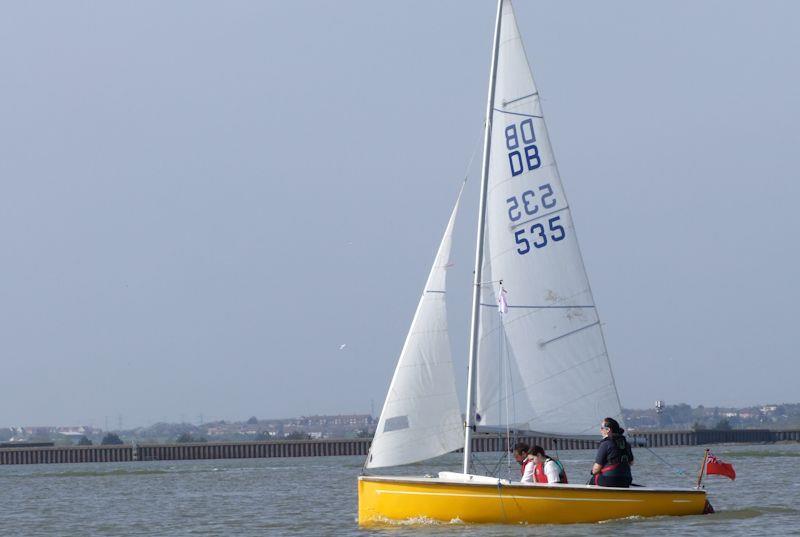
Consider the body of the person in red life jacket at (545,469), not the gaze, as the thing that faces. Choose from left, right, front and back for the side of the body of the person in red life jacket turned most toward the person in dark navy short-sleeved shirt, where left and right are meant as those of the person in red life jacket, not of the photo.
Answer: back

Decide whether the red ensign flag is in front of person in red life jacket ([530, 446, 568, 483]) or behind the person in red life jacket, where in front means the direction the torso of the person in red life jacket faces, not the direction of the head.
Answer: behind

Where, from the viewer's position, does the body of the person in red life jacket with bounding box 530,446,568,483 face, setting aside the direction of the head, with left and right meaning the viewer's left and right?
facing to the left of the viewer

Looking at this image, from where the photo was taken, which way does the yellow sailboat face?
to the viewer's left

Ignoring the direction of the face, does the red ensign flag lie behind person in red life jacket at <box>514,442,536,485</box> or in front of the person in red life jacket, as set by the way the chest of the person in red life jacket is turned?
behind

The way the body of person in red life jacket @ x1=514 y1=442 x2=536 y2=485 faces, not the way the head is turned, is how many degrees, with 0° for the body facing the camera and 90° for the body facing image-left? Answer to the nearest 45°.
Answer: approximately 90°
